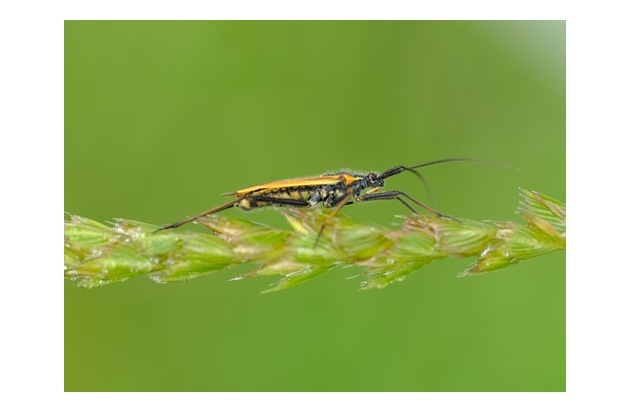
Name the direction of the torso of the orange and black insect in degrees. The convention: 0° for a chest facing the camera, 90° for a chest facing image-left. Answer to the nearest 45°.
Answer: approximately 270°
